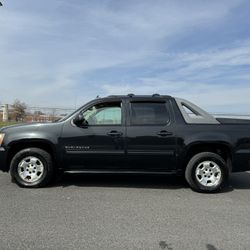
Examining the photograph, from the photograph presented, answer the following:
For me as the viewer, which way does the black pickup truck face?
facing to the left of the viewer

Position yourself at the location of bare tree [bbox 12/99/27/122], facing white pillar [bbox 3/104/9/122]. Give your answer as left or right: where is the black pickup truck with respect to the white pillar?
left

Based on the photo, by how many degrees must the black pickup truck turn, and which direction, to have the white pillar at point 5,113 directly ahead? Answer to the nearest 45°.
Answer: approximately 45° to its right

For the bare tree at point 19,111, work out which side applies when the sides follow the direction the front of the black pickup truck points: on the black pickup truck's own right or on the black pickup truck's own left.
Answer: on the black pickup truck's own right
